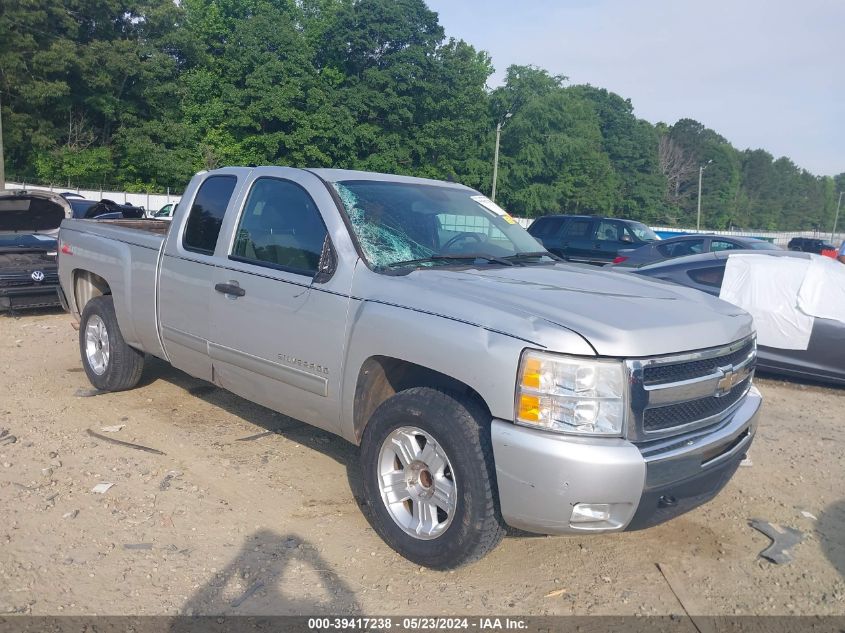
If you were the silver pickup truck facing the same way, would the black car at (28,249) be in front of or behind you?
behind

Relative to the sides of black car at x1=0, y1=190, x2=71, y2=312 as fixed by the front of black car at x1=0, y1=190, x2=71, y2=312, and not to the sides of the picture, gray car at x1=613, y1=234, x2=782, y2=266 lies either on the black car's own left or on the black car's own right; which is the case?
on the black car's own left

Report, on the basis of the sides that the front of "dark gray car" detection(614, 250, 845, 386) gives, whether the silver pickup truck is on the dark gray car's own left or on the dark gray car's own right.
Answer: on the dark gray car's own right

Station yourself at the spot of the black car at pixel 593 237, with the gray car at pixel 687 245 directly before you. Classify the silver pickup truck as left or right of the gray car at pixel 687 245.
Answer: right

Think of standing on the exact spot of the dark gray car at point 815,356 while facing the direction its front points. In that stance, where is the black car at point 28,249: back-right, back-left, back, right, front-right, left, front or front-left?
back-right

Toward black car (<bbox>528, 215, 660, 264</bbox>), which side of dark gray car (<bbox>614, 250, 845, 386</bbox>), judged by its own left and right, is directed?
left

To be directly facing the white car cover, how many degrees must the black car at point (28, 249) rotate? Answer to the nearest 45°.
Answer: approximately 45° to its left
